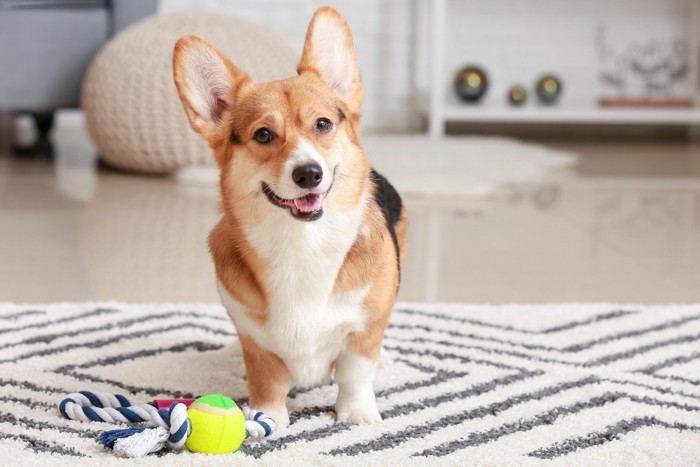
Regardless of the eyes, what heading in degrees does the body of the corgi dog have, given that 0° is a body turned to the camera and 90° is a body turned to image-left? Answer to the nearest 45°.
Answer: approximately 0°

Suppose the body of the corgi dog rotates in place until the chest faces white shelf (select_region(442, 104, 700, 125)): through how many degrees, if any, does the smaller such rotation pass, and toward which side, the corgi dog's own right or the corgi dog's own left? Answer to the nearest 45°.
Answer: approximately 180°

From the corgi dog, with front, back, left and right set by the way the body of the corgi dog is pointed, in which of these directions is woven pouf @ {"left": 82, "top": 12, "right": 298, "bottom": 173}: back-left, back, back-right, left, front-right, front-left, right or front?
back

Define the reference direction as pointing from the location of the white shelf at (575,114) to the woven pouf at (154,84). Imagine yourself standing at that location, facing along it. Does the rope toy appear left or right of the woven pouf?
left

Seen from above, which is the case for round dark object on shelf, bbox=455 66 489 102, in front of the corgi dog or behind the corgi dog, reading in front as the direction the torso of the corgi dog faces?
behind

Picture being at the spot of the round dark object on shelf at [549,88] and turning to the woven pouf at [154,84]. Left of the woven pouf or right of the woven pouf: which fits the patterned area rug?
left

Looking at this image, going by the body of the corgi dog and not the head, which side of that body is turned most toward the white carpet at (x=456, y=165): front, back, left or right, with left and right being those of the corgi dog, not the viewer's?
back
